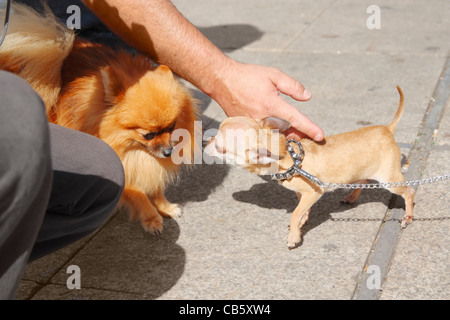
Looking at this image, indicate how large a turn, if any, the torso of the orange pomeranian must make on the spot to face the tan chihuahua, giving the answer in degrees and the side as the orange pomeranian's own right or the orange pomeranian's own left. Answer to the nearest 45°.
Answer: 0° — it already faces it

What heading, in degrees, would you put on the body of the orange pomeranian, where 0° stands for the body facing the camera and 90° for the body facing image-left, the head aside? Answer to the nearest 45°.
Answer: approximately 315°
